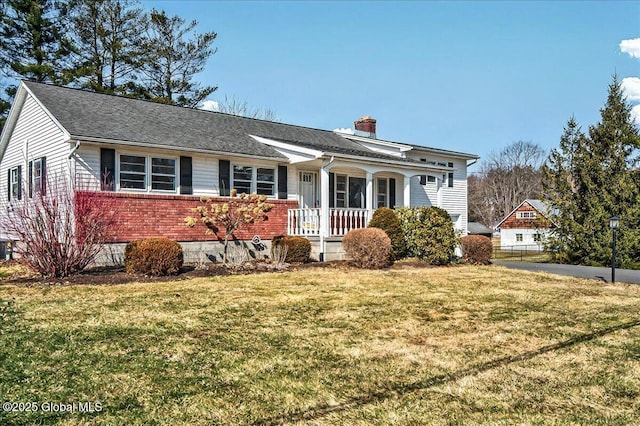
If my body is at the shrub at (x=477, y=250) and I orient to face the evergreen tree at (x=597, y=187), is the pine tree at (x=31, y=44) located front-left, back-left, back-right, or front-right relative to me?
back-left

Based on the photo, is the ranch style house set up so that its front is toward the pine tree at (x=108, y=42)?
no

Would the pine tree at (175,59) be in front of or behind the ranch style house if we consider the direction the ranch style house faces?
behind

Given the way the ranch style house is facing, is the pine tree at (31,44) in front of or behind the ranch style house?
behind

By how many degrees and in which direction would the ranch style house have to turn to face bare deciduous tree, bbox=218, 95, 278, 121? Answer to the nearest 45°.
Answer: approximately 135° to its left

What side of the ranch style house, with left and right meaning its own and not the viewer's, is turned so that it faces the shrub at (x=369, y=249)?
front

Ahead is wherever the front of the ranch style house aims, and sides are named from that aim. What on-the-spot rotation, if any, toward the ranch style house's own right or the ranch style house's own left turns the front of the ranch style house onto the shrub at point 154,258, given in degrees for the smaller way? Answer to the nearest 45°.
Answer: approximately 45° to the ranch style house's own right

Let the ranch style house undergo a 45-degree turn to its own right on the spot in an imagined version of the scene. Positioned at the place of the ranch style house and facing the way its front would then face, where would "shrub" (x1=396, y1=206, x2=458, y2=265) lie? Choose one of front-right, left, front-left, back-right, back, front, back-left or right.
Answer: left

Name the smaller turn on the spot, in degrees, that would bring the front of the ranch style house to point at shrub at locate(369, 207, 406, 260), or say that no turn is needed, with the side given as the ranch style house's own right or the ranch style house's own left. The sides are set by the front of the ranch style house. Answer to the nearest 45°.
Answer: approximately 45° to the ranch style house's own left

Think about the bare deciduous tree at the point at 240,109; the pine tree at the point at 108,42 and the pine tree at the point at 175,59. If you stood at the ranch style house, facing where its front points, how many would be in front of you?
0

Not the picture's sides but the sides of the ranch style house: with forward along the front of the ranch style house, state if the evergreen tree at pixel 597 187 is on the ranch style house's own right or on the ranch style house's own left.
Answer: on the ranch style house's own left

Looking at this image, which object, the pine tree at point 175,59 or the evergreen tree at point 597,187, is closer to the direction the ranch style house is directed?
the evergreen tree

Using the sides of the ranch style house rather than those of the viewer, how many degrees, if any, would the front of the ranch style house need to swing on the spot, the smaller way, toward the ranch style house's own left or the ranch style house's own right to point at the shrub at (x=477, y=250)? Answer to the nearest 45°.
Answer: approximately 45° to the ranch style house's own left

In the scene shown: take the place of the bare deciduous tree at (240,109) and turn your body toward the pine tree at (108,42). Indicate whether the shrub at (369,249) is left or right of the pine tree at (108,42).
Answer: left

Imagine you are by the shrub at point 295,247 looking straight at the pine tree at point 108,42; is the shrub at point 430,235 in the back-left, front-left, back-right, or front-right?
back-right
